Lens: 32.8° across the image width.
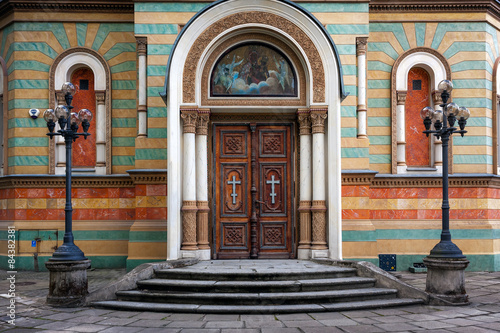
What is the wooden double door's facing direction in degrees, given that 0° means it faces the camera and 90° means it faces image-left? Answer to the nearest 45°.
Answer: approximately 0°

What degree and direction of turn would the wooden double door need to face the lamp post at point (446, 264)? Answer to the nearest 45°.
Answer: approximately 45° to its left
